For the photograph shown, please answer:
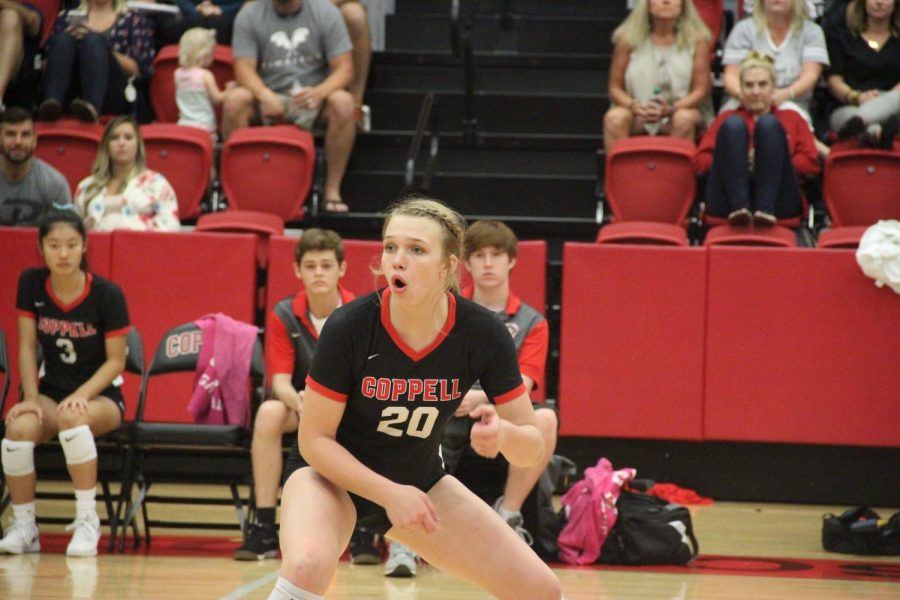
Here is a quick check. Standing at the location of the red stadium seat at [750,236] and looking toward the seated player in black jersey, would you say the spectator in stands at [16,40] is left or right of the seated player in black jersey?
right

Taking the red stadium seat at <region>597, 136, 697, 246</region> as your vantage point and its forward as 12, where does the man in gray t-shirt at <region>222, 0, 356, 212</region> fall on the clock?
The man in gray t-shirt is roughly at 3 o'clock from the red stadium seat.

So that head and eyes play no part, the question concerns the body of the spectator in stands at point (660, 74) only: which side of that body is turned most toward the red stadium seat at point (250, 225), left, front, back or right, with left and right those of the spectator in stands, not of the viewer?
right

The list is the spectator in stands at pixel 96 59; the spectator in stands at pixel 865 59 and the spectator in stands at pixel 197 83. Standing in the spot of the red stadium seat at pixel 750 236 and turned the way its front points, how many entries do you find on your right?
2

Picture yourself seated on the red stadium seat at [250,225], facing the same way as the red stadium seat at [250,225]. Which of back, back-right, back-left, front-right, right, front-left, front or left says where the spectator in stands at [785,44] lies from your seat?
left

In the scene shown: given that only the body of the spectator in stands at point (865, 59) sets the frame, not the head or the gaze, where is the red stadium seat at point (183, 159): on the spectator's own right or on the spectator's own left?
on the spectator's own right

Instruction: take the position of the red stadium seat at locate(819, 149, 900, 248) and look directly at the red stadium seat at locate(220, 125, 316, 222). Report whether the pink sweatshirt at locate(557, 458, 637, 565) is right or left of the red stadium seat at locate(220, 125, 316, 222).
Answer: left

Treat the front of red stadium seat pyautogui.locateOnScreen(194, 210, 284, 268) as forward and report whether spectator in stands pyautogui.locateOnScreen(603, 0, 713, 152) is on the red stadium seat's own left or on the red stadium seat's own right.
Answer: on the red stadium seat's own left

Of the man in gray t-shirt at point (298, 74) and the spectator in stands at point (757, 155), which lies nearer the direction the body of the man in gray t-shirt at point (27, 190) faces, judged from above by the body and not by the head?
the spectator in stands

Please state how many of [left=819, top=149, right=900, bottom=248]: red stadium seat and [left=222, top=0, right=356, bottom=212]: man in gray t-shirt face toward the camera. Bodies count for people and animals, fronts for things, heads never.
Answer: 2
